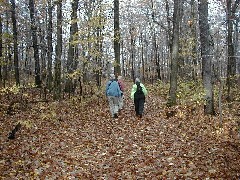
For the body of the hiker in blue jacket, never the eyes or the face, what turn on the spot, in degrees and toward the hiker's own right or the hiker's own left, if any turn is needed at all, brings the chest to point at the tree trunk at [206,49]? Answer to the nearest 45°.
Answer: approximately 135° to the hiker's own right

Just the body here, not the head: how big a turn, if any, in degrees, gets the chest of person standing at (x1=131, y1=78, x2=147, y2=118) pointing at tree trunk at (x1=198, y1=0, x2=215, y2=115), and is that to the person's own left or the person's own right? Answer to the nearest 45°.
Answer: approximately 135° to the person's own right

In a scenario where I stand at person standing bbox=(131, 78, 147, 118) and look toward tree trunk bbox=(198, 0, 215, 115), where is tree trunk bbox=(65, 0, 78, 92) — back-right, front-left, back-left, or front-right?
back-left

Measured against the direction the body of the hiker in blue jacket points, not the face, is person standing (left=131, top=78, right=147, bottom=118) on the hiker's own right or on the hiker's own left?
on the hiker's own right

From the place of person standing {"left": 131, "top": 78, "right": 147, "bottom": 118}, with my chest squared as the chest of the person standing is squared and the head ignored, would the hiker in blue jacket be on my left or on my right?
on my left

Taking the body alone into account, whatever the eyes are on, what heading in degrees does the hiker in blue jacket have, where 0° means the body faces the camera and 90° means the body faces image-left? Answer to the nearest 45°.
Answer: approximately 180°

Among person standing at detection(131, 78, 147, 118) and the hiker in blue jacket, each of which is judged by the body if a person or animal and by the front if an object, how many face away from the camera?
2

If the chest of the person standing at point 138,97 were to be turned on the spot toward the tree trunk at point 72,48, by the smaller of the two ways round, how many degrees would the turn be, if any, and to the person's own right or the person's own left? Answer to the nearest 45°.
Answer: approximately 45° to the person's own left

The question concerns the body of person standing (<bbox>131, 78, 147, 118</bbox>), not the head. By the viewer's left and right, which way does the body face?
facing away from the viewer

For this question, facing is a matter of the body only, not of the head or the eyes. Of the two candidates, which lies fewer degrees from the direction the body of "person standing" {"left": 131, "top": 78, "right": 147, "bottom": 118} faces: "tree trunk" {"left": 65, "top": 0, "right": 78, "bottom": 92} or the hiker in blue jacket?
the tree trunk

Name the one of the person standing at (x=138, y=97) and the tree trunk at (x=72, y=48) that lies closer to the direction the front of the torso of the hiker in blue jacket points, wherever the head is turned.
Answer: the tree trunk
